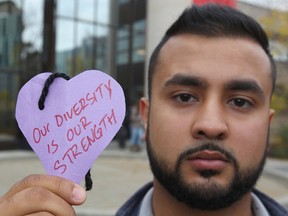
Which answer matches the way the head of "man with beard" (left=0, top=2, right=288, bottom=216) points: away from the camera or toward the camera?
toward the camera

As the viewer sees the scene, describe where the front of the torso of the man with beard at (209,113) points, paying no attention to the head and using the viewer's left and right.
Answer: facing the viewer
